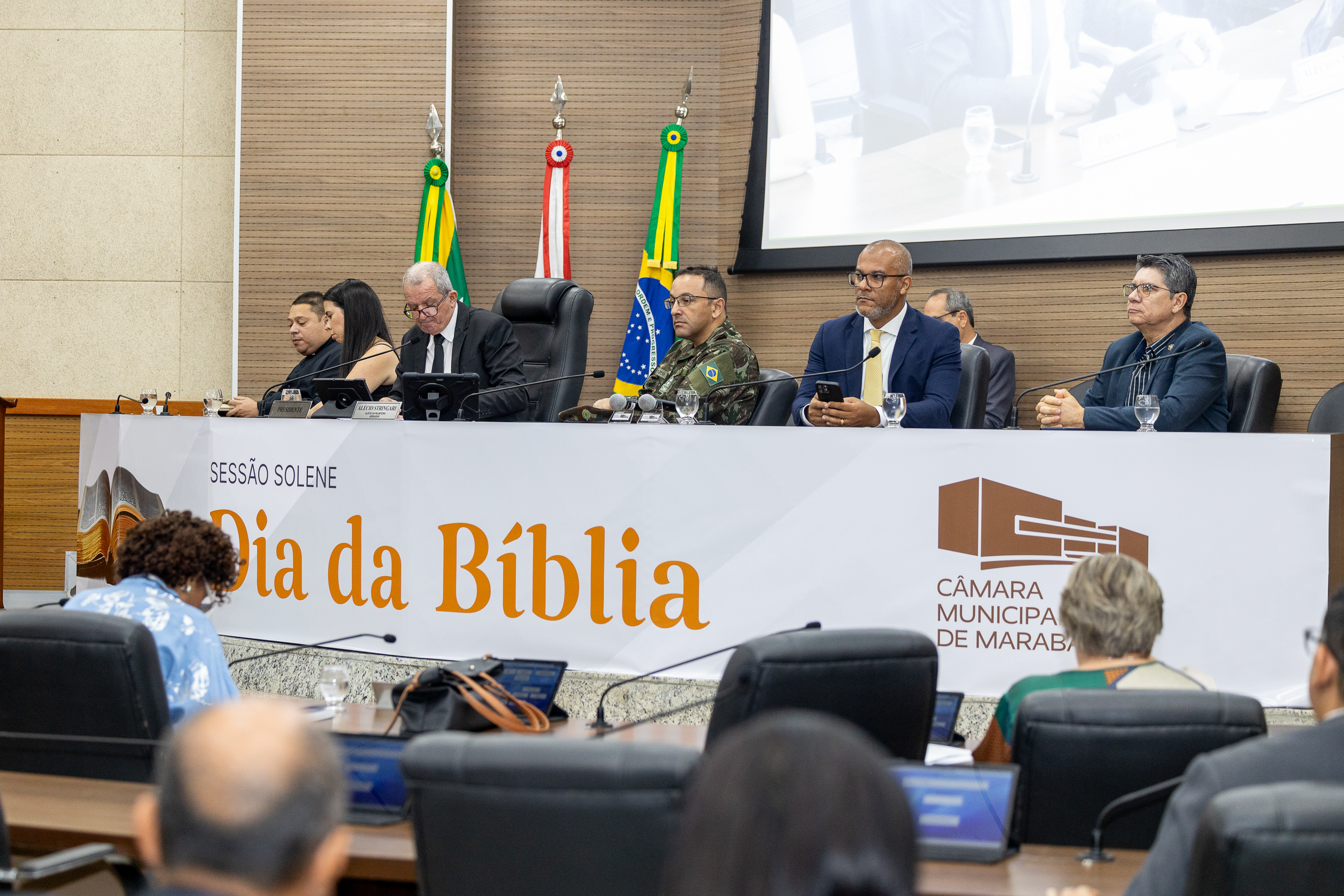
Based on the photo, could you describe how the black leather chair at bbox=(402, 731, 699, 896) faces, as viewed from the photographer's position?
facing away from the viewer

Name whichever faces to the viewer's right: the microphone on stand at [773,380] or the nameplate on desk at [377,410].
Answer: the microphone on stand

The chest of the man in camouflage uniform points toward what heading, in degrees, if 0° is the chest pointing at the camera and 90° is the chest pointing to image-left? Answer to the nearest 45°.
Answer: approximately 45°

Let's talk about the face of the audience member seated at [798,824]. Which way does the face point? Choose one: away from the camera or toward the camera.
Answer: away from the camera

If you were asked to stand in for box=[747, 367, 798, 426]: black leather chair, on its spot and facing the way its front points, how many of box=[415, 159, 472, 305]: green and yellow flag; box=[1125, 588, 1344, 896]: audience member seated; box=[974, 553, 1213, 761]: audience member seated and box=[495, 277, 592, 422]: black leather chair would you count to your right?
2

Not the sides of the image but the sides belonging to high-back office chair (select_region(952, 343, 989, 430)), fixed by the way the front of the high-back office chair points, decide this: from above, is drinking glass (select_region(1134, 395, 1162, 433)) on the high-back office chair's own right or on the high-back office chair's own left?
on the high-back office chair's own left

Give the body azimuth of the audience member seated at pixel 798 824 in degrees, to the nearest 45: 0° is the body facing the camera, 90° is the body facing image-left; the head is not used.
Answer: approximately 180°

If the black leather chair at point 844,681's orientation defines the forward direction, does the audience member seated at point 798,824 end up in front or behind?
behind

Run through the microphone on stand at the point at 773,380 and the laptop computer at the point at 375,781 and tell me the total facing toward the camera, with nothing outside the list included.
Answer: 1

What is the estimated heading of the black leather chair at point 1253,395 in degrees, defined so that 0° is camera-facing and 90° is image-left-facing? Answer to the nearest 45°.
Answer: approximately 45°

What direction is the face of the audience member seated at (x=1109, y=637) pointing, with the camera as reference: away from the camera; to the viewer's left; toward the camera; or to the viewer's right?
away from the camera

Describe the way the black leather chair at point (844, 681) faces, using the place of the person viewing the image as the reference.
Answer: facing away from the viewer
